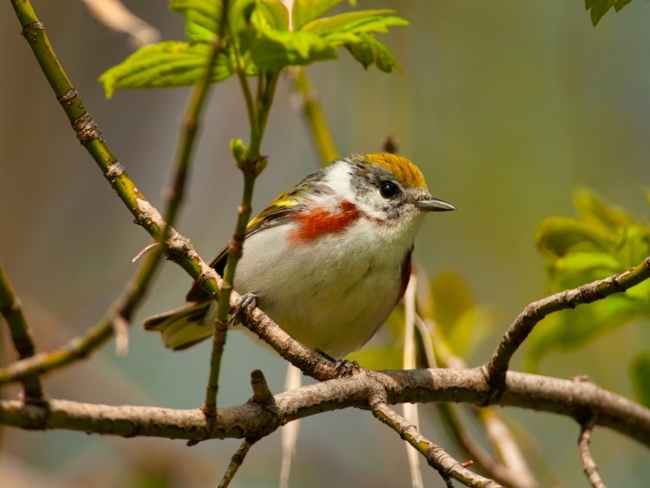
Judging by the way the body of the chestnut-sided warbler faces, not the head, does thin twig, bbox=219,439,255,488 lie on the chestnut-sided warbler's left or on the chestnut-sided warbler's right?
on the chestnut-sided warbler's right

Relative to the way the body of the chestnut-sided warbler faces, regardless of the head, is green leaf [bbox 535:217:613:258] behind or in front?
in front

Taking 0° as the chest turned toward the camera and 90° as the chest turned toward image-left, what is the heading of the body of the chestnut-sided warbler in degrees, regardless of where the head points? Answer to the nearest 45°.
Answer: approximately 315°
